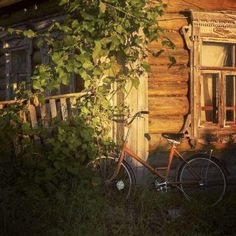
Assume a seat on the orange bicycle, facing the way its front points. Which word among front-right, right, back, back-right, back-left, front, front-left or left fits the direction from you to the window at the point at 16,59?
front-right

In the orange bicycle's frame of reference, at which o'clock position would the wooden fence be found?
The wooden fence is roughly at 12 o'clock from the orange bicycle.

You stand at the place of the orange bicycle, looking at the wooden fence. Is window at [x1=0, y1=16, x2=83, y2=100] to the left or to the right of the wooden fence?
right

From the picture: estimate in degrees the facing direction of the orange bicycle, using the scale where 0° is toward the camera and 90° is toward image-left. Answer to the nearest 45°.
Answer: approximately 90°
